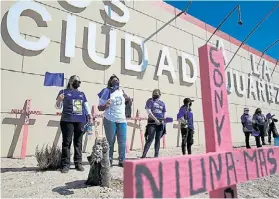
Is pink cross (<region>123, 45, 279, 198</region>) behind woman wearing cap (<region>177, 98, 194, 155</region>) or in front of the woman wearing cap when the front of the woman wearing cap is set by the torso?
in front

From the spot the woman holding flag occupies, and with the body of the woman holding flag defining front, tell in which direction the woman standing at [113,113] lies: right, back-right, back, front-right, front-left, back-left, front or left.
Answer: front-right

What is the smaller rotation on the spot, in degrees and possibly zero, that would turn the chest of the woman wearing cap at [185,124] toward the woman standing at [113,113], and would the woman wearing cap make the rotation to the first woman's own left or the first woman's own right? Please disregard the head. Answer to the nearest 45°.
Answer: approximately 90° to the first woman's own right

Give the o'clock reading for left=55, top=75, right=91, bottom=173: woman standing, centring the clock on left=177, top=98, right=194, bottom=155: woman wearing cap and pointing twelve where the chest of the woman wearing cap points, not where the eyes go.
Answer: The woman standing is roughly at 3 o'clock from the woman wearing cap.

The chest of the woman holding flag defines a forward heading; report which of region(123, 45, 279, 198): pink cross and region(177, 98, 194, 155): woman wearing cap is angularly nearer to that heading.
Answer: the pink cross

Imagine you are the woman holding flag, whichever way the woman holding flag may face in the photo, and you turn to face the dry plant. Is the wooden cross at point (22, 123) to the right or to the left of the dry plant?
right

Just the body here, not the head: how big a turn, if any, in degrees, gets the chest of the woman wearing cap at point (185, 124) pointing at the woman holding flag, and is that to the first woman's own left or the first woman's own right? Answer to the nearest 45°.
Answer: approximately 90° to the first woman's own right

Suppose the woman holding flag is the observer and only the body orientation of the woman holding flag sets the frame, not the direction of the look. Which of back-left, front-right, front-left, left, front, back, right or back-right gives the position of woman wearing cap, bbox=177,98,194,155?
back-left

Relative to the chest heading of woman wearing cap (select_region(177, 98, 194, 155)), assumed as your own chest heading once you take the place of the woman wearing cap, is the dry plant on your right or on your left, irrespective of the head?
on your right

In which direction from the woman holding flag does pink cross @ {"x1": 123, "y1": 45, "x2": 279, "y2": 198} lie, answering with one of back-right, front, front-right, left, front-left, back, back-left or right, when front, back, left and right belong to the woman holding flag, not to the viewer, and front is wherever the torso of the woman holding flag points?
front

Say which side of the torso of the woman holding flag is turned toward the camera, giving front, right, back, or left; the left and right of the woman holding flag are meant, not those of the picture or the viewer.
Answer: front

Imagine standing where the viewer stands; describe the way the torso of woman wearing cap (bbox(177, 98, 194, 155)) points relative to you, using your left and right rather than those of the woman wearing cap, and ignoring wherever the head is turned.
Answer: facing the viewer and to the right of the viewer

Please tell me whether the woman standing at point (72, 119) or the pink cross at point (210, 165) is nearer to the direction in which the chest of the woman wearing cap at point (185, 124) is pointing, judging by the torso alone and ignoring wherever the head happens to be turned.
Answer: the pink cross
